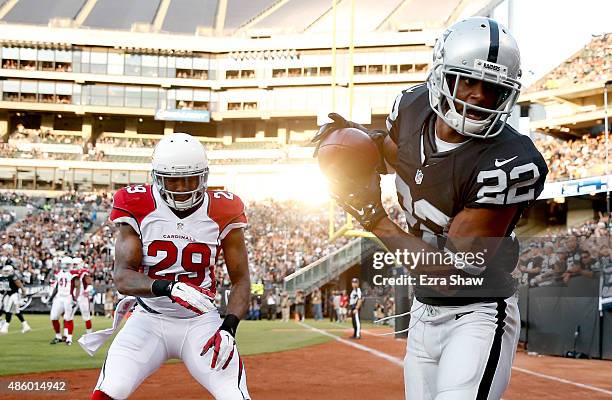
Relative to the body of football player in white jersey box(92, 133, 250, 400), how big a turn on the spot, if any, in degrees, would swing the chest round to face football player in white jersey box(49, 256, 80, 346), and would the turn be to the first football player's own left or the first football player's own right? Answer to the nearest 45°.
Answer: approximately 180°

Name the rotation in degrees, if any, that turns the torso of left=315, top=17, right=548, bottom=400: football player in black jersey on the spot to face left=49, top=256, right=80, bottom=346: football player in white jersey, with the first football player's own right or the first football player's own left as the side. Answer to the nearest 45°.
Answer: approximately 90° to the first football player's own right

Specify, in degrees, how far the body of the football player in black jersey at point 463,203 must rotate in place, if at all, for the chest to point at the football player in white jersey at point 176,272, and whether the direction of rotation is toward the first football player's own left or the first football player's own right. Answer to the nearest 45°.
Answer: approximately 90° to the first football player's own right

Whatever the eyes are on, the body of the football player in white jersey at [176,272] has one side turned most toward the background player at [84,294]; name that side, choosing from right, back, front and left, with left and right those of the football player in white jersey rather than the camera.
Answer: back

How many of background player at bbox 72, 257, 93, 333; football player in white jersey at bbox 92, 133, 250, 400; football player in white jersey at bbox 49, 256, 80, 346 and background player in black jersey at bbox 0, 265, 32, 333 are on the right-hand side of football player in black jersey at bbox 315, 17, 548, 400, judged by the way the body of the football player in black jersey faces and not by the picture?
4

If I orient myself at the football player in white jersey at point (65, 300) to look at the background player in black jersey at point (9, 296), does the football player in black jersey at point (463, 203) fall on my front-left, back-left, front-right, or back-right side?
back-left

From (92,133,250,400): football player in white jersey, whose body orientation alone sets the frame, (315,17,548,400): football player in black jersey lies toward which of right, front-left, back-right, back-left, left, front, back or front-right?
front-left

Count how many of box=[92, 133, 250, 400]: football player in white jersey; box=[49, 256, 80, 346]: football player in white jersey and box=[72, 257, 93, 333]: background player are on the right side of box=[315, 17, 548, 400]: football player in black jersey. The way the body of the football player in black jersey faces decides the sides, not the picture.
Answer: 3

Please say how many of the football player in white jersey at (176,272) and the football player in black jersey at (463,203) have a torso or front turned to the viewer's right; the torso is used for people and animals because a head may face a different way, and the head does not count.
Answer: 0

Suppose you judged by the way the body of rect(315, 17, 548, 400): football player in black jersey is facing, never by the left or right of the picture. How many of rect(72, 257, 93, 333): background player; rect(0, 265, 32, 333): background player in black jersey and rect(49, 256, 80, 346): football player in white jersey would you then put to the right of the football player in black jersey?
3

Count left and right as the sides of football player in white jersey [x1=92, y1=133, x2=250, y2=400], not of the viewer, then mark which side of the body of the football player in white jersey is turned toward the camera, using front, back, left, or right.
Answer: front

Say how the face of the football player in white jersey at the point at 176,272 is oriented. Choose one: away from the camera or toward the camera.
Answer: toward the camera

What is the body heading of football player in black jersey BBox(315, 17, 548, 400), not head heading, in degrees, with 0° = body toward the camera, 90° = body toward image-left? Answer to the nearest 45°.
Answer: approximately 45°

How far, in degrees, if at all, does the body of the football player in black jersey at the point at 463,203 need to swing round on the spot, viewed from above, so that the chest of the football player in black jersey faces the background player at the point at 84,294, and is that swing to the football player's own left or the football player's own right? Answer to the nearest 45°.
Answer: approximately 90° to the football player's own right

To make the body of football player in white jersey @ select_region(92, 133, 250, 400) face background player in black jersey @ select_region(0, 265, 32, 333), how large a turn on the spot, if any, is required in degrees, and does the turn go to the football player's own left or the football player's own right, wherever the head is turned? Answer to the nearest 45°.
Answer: approximately 180°
